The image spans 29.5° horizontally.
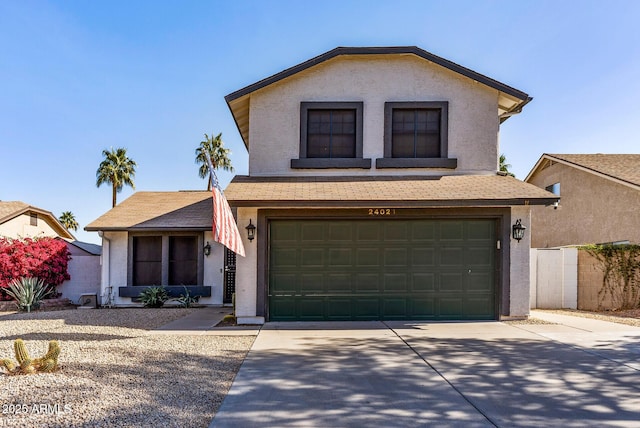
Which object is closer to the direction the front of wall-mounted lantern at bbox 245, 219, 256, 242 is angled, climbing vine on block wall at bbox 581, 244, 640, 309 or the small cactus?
the small cactus

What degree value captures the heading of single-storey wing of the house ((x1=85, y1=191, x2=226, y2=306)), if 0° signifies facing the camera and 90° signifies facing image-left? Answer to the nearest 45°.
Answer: approximately 0°

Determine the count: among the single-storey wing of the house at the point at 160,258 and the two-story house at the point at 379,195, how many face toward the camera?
2

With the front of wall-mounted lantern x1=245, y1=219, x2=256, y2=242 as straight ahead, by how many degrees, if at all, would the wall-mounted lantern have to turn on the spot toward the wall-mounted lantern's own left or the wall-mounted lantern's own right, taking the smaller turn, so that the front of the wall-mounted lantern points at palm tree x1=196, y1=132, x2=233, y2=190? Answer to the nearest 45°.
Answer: approximately 180°

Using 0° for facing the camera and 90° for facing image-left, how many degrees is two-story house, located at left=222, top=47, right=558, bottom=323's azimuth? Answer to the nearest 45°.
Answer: approximately 0°
